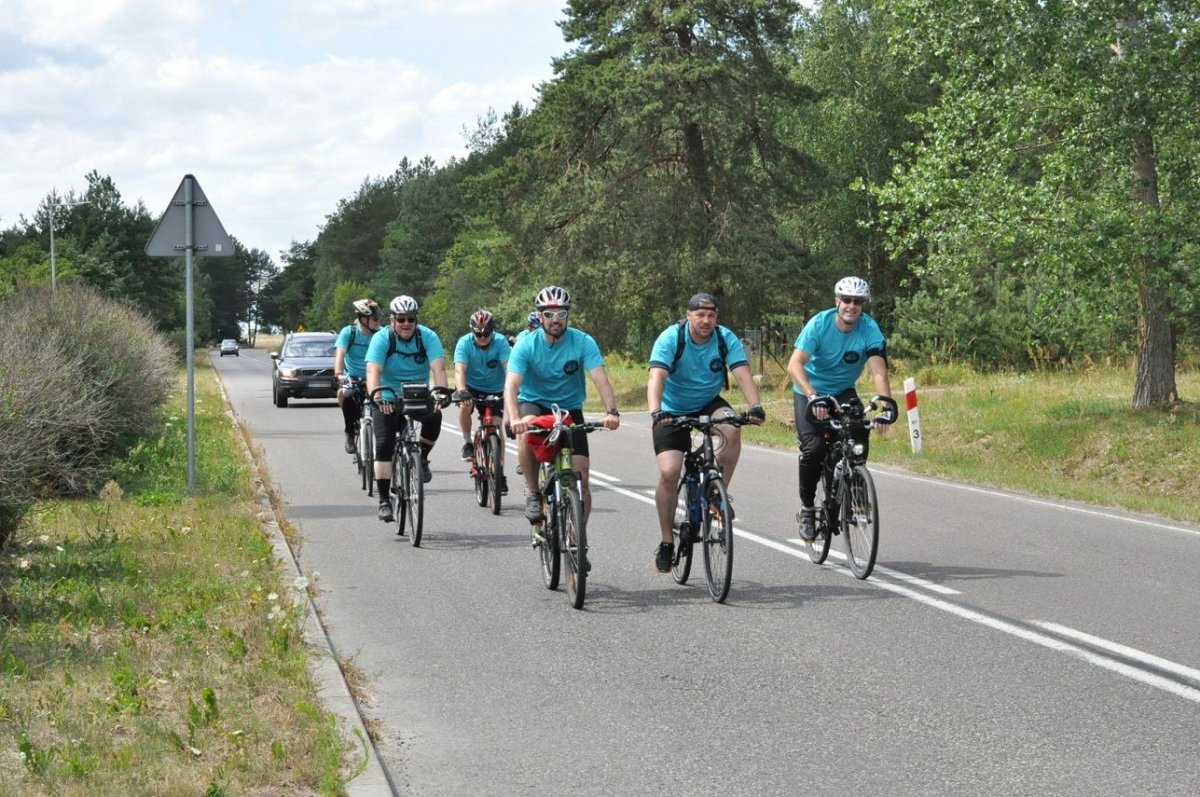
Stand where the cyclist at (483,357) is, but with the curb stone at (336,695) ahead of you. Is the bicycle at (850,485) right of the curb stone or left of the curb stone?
left

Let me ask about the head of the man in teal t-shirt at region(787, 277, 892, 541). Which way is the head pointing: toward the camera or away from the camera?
toward the camera

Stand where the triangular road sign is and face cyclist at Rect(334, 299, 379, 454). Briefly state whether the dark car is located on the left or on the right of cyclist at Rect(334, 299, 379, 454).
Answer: left

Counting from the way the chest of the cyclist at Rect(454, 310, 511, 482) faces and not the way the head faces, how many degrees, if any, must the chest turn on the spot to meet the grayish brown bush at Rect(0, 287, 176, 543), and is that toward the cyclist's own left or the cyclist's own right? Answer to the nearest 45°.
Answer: approximately 90° to the cyclist's own right

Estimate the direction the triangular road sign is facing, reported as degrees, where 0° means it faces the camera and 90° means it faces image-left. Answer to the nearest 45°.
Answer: approximately 180°

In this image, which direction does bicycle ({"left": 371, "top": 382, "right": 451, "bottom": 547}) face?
toward the camera

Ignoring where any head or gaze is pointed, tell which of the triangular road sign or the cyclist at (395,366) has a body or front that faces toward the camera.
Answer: the cyclist

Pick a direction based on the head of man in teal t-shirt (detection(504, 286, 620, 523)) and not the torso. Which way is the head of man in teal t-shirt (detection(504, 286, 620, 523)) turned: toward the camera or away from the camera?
toward the camera

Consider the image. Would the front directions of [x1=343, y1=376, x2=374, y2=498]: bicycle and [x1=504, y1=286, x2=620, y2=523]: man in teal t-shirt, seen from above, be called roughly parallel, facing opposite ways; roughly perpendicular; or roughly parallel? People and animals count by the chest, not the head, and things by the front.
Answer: roughly parallel

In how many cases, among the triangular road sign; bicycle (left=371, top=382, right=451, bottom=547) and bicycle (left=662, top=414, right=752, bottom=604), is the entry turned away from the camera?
1

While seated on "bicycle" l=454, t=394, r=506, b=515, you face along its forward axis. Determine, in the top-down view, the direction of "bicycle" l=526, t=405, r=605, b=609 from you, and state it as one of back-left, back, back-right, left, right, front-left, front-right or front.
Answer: front

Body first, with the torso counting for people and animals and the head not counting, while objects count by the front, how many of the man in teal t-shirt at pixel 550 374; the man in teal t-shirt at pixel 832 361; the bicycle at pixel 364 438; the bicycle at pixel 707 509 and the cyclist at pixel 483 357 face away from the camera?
0

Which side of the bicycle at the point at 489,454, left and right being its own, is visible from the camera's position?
front

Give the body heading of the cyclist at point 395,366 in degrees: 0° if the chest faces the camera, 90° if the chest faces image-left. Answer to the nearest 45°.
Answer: approximately 0°

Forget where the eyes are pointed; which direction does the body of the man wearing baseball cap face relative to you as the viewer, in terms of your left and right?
facing the viewer

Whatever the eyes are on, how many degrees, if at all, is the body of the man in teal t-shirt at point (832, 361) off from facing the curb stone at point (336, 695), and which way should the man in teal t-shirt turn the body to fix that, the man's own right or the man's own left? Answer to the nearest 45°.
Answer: approximately 45° to the man's own right

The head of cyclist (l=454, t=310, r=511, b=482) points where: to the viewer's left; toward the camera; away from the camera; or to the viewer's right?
toward the camera
